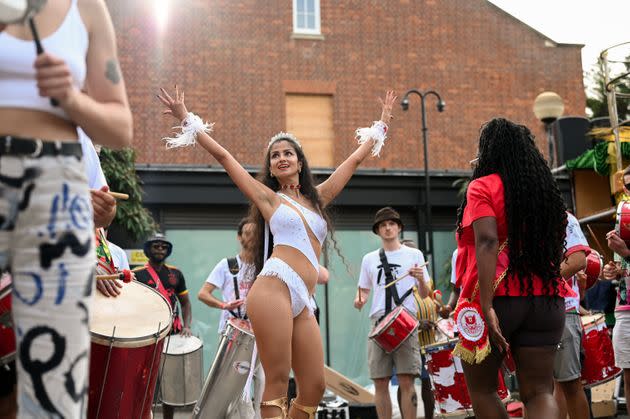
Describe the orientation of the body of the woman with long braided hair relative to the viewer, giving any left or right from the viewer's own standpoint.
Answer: facing away from the viewer and to the left of the viewer

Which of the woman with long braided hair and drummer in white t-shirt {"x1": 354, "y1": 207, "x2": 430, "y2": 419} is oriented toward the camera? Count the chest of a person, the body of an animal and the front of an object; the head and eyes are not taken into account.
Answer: the drummer in white t-shirt

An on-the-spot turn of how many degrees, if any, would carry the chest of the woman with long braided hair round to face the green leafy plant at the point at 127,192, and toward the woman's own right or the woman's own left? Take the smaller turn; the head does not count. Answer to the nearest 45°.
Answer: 0° — they already face it

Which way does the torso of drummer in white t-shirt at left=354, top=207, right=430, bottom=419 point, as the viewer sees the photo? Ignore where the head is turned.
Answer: toward the camera

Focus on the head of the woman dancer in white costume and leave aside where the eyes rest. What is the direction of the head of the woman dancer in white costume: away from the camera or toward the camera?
toward the camera

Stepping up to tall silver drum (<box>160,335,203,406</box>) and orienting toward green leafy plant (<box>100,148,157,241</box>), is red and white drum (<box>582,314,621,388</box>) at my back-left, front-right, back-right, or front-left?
back-right

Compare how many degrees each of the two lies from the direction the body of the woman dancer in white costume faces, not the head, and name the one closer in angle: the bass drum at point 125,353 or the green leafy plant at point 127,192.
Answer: the bass drum

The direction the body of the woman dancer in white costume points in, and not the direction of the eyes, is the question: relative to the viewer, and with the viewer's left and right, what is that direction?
facing the viewer and to the right of the viewer

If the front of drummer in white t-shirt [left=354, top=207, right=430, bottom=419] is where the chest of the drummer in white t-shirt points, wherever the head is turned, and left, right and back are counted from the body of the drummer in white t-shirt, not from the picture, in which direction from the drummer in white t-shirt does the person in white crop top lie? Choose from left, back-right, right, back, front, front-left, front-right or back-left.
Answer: front

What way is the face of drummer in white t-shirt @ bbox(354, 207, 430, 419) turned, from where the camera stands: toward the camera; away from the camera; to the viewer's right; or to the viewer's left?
toward the camera

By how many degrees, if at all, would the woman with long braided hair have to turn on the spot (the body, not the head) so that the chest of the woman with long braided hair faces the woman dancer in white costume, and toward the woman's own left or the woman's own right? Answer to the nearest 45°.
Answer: approximately 45° to the woman's own left

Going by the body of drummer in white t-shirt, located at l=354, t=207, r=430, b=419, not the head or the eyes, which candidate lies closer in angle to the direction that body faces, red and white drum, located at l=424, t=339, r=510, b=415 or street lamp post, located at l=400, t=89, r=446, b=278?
the red and white drum
